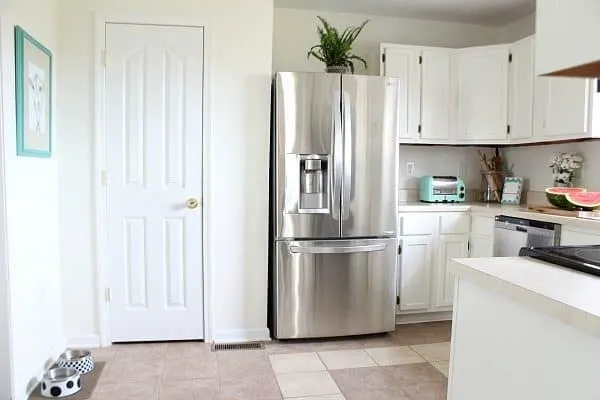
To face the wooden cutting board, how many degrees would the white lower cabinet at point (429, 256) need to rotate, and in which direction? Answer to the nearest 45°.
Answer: approximately 45° to its left

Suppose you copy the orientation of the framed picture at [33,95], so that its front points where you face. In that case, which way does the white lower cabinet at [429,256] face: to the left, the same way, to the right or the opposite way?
to the right

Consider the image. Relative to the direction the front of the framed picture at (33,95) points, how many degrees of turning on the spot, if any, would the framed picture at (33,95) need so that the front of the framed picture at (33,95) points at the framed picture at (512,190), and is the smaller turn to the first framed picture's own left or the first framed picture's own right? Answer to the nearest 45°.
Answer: approximately 45° to the first framed picture's own left

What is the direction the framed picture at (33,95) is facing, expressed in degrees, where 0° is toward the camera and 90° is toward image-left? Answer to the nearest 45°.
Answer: approximately 315°

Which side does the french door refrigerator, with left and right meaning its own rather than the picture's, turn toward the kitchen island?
front

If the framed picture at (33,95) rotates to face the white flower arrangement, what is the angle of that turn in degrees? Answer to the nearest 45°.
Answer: approximately 45° to its left

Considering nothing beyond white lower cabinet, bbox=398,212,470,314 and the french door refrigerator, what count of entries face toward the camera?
2

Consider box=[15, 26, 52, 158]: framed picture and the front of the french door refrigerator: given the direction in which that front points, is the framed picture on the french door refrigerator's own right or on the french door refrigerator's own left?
on the french door refrigerator's own right

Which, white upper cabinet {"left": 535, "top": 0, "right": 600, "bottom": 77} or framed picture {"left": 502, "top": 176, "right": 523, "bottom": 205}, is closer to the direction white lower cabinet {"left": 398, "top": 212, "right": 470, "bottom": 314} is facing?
the white upper cabinet
